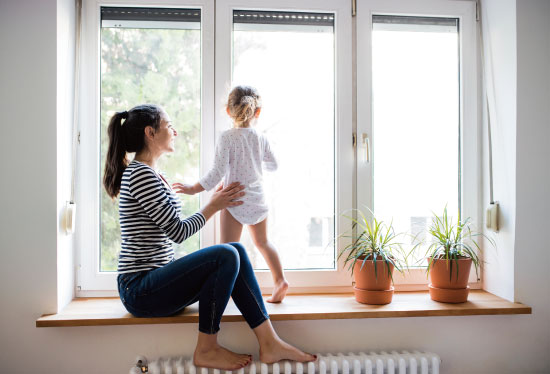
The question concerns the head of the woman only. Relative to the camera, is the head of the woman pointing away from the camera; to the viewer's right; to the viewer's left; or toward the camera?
to the viewer's right

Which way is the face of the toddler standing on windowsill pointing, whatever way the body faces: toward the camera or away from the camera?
away from the camera

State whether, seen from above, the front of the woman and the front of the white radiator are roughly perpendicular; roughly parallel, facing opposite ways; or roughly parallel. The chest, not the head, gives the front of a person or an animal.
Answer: roughly perpendicular

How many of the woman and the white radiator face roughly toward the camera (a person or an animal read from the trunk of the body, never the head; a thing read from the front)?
1

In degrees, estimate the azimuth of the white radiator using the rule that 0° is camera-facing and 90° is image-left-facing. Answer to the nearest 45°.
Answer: approximately 0°

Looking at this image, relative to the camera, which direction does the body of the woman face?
to the viewer's right

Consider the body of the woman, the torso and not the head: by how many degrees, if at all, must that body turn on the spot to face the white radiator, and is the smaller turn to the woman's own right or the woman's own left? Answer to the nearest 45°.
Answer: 0° — they already face it

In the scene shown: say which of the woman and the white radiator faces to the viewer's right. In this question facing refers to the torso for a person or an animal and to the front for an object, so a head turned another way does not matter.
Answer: the woman

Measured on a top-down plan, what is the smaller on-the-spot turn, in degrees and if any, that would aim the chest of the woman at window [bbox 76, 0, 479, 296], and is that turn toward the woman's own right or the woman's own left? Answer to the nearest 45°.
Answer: approximately 45° to the woman's own left
